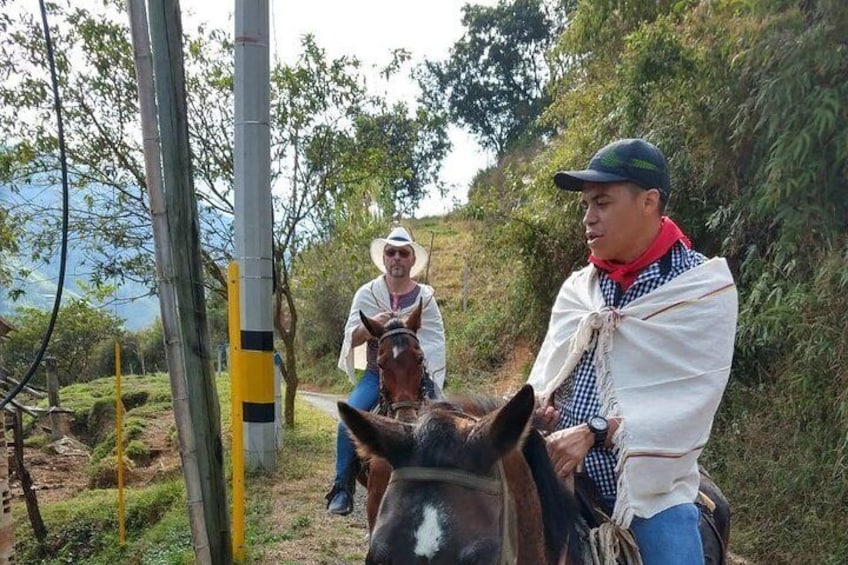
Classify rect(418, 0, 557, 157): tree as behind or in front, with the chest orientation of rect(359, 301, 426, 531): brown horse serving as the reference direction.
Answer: behind

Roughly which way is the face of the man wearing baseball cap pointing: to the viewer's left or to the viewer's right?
to the viewer's left

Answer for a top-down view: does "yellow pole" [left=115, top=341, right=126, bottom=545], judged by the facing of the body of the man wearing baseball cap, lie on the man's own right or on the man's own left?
on the man's own right

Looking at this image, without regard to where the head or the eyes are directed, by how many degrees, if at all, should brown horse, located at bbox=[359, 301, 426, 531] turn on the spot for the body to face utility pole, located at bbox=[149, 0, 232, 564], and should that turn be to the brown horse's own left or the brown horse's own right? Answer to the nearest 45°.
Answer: approximately 90° to the brown horse's own right

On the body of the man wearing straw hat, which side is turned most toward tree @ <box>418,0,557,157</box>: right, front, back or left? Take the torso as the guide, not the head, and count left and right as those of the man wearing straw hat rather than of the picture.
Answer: back

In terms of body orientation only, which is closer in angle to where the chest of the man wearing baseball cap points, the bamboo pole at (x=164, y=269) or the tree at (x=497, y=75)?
the bamboo pole
